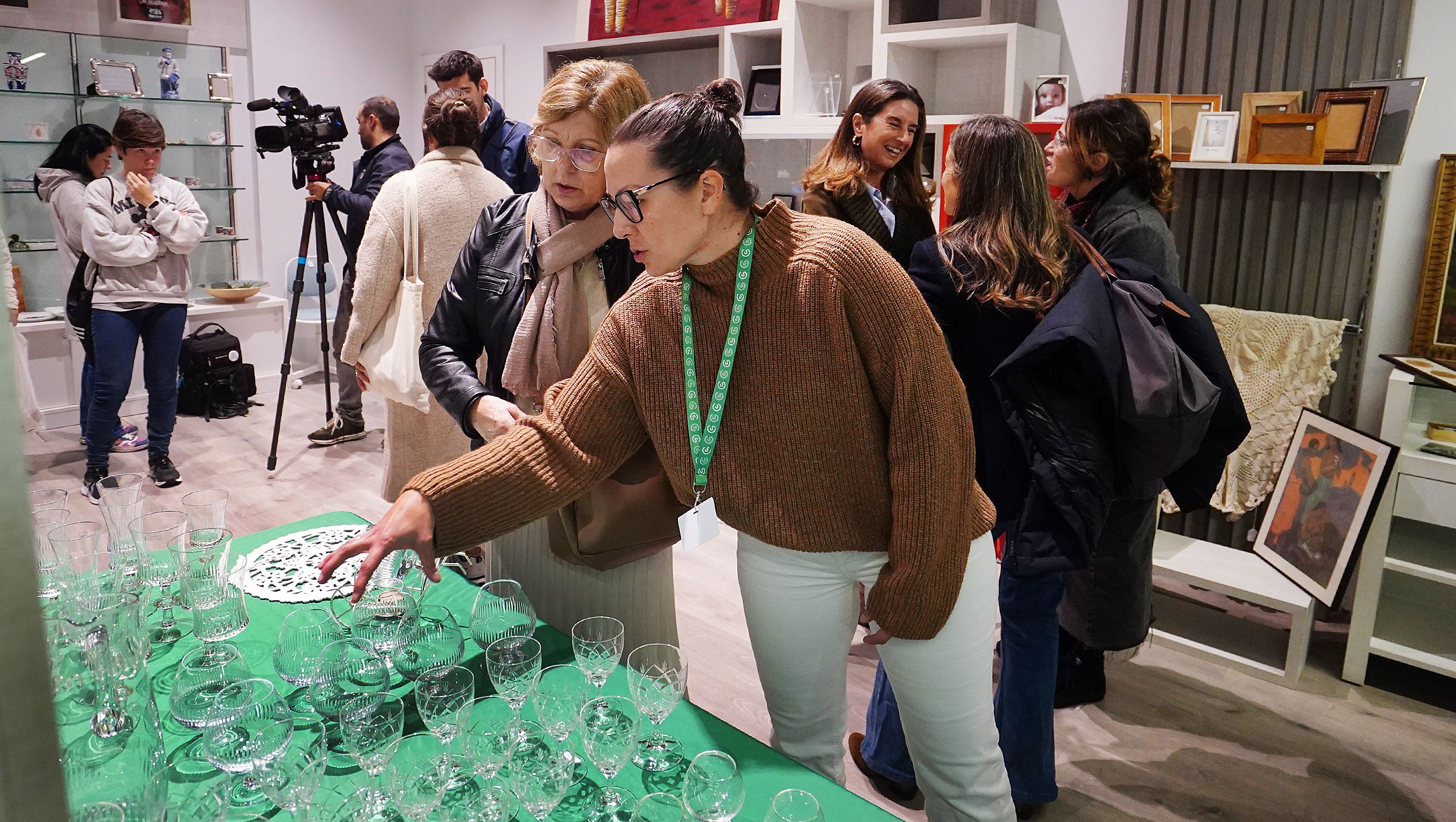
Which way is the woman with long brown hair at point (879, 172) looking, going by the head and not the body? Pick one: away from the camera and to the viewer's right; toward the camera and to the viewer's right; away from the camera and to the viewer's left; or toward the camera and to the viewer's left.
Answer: toward the camera and to the viewer's right

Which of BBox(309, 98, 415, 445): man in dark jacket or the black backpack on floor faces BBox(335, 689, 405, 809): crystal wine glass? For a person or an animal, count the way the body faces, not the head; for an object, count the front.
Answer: the black backpack on floor

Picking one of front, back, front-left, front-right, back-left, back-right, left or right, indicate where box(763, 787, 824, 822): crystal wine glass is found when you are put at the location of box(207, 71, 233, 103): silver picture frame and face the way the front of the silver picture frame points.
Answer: front

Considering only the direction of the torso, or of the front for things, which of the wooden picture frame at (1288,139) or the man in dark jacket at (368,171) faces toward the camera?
the wooden picture frame

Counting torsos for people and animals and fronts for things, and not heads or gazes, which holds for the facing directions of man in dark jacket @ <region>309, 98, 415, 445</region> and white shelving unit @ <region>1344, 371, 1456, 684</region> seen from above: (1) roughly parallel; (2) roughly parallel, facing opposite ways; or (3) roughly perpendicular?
roughly parallel

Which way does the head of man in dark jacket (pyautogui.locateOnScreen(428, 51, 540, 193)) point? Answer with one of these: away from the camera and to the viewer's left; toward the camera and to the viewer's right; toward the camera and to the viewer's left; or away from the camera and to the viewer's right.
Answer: toward the camera and to the viewer's left

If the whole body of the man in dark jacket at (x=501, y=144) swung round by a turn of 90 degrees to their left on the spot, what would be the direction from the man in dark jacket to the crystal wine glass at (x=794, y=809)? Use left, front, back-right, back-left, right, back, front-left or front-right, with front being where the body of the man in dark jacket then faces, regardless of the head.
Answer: front-right

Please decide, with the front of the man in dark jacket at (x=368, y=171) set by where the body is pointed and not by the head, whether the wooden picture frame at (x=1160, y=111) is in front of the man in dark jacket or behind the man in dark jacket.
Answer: behind

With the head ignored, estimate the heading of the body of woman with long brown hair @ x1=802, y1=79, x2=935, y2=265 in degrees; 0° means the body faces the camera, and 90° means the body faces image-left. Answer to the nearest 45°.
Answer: approximately 315°

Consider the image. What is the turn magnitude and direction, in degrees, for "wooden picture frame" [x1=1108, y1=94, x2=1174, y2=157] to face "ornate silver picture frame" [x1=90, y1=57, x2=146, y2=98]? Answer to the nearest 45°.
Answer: approximately 90° to its right

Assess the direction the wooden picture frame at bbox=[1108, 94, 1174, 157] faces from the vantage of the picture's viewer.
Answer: facing the viewer

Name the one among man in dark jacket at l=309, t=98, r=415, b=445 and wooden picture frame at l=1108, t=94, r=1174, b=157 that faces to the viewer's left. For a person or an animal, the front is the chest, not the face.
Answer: the man in dark jacket

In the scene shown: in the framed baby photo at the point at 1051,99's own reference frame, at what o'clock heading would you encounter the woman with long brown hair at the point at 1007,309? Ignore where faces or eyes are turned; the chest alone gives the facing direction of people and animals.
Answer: The woman with long brown hair is roughly at 12 o'clock from the framed baby photo.

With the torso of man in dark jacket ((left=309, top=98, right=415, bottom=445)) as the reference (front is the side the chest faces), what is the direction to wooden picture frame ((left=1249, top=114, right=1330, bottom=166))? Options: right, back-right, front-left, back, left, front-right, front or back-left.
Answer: back-left

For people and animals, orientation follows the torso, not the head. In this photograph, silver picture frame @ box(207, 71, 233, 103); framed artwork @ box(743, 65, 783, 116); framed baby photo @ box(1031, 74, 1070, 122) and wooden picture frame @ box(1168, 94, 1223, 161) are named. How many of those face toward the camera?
4

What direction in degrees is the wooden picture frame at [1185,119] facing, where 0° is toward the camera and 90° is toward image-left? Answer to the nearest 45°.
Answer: approximately 0°

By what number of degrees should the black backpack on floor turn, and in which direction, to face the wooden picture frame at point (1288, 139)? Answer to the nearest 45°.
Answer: approximately 45° to its left

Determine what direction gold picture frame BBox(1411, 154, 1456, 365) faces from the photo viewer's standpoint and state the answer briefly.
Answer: facing the viewer and to the left of the viewer
